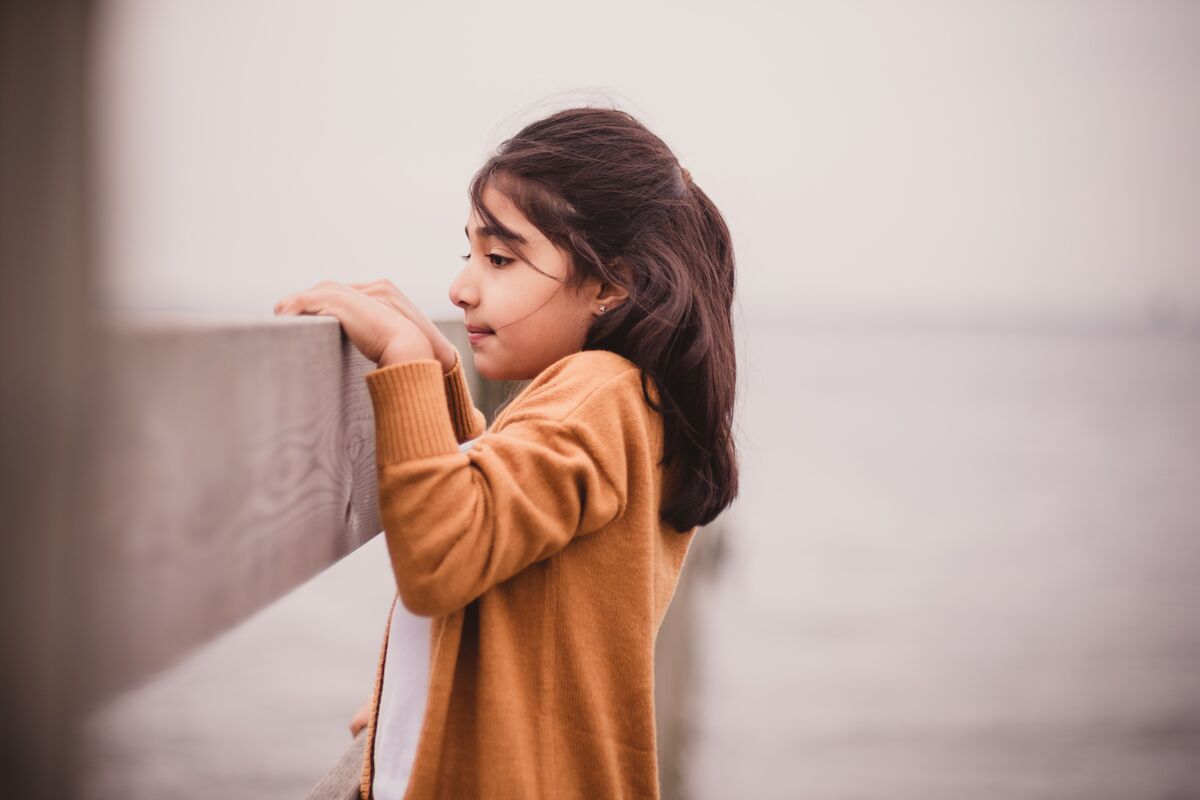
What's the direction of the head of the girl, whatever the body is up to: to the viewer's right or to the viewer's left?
to the viewer's left

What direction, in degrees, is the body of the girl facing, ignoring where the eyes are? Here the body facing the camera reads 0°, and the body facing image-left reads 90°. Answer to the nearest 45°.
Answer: approximately 90°

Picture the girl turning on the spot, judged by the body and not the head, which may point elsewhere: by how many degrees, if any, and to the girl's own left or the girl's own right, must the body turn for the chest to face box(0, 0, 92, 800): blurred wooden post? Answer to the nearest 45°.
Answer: approximately 90° to the girl's own left
